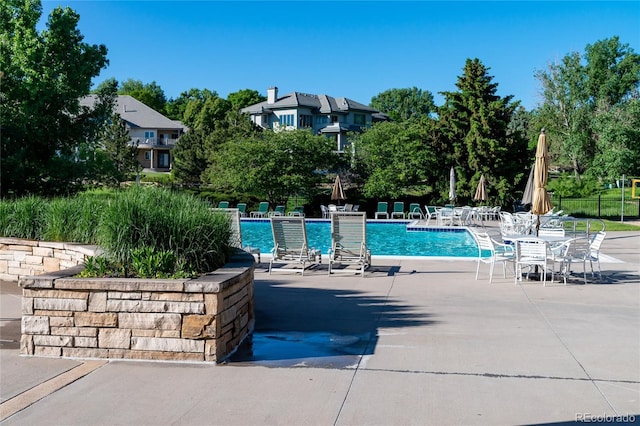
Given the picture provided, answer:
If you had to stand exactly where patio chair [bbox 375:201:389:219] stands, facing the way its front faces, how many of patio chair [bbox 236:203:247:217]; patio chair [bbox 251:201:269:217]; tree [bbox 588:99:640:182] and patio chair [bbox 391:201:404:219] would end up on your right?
2

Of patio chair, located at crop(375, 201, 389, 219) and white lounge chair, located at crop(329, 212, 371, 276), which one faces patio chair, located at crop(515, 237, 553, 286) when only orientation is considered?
patio chair, located at crop(375, 201, 389, 219)

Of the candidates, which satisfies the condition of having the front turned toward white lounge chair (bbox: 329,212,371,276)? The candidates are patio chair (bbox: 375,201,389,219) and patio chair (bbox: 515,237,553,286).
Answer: patio chair (bbox: 375,201,389,219)

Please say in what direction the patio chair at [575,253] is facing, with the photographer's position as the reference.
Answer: facing away from the viewer and to the left of the viewer

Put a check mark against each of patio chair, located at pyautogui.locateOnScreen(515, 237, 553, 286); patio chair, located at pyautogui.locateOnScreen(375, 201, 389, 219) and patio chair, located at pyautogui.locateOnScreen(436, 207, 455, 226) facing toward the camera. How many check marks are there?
2

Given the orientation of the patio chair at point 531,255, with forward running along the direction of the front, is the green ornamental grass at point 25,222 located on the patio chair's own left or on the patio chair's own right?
on the patio chair's own left

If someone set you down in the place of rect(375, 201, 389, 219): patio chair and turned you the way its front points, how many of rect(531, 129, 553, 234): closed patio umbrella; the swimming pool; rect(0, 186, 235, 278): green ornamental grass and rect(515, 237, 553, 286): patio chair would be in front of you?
4

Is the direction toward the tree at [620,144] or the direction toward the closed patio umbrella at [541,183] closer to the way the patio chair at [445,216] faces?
the closed patio umbrella

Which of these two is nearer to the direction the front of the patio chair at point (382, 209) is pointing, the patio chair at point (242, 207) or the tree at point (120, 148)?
the patio chair

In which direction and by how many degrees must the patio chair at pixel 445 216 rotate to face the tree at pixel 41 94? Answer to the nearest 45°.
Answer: approximately 45° to its right

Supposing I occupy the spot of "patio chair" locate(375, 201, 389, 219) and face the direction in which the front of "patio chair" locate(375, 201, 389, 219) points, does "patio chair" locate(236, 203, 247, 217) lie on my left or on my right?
on my right

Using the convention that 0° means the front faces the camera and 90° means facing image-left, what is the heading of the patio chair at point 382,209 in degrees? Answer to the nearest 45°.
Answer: approximately 0°
